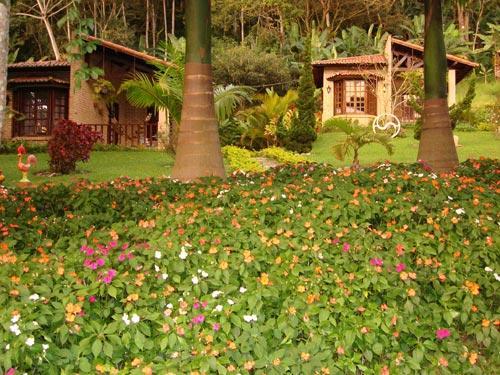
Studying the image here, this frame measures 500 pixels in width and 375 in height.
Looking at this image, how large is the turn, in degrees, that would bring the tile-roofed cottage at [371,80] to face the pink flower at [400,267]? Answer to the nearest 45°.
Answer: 0° — it already faces it

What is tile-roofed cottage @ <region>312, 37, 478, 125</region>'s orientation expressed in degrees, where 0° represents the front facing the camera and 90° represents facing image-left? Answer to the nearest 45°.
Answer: approximately 0°

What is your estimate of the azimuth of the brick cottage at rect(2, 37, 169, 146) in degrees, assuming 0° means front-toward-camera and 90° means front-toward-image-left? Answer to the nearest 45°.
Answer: approximately 0°

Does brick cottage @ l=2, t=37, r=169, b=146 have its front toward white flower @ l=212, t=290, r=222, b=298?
yes

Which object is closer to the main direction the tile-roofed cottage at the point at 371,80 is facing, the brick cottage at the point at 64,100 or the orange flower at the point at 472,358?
the orange flower

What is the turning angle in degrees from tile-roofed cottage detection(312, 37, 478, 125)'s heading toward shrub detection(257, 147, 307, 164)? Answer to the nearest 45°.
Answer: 0° — it already faces it

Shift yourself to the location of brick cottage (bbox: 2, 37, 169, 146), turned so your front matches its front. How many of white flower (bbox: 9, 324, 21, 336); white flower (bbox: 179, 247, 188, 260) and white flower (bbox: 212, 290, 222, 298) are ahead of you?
3

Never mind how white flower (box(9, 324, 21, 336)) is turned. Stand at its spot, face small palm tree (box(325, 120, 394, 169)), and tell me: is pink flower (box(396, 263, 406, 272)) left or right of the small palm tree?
right

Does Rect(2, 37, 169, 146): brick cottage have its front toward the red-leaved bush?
yes

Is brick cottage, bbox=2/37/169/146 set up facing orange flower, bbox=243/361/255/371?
yes
